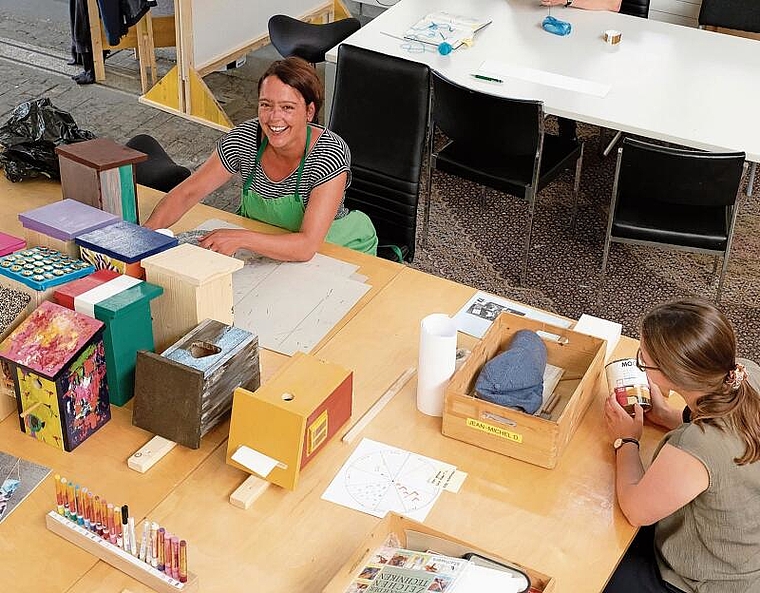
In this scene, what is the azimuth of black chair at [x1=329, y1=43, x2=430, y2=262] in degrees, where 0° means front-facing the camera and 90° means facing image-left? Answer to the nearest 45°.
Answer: approximately 45°

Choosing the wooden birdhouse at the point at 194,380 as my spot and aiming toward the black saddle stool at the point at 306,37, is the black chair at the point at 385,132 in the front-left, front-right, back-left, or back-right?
front-right

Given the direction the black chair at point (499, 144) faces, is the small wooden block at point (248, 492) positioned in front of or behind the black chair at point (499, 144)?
behind

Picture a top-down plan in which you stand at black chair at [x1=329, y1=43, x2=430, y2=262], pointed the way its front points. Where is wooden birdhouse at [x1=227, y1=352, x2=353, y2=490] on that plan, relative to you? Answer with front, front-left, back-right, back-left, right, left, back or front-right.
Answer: front-left

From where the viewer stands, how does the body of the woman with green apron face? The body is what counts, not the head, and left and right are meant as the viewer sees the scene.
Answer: facing the viewer and to the left of the viewer

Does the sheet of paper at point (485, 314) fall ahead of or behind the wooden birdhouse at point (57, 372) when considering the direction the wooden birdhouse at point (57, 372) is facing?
behind

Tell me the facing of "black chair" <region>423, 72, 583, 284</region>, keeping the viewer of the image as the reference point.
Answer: facing away from the viewer and to the right of the viewer

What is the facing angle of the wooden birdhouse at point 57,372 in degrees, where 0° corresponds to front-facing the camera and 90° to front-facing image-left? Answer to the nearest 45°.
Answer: approximately 45°

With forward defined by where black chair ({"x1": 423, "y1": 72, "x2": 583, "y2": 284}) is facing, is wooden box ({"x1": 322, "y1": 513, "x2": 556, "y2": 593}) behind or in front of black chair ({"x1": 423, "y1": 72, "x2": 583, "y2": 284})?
behind

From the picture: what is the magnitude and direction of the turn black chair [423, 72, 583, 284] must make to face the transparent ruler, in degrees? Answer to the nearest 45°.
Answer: approximately 135° to its right

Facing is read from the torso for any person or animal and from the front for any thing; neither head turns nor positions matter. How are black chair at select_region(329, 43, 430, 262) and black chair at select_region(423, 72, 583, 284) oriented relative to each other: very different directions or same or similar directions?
very different directions

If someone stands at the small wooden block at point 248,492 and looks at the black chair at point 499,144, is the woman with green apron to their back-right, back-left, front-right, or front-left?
front-left

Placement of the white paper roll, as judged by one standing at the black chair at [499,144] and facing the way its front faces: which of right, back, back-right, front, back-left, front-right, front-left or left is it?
back-right
